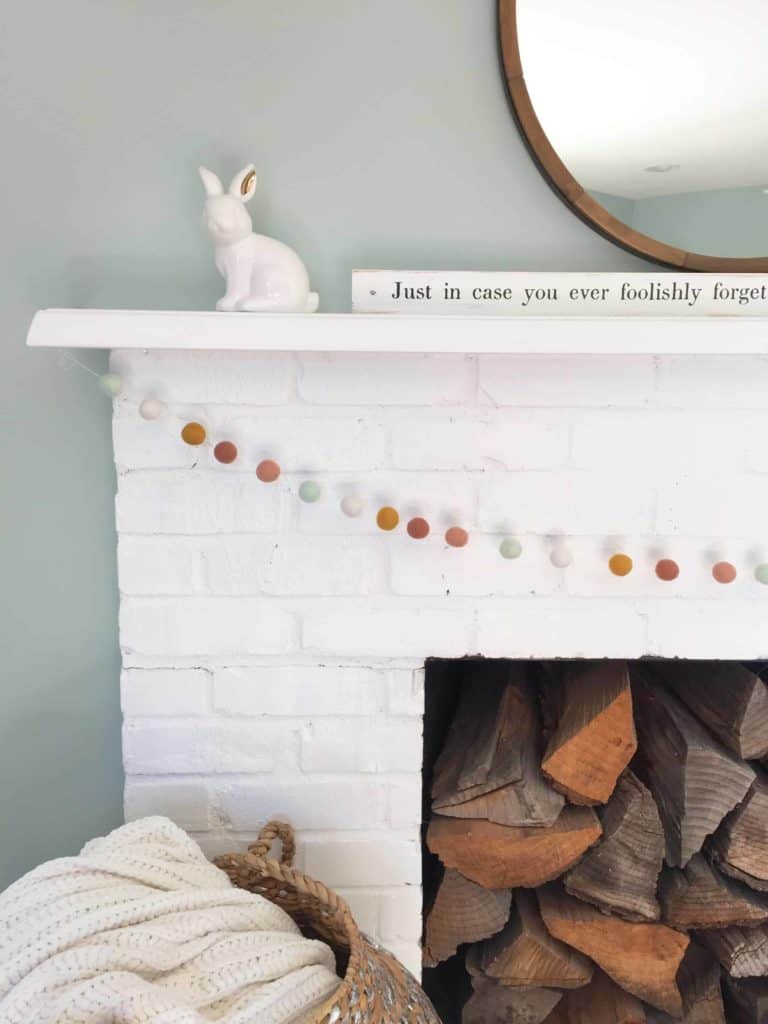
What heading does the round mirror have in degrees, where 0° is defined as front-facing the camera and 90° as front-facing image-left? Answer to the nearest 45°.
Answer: approximately 0°

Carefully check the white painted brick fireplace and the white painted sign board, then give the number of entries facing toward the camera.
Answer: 2

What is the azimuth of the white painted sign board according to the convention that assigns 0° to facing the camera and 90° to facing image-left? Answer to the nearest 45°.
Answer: approximately 0°

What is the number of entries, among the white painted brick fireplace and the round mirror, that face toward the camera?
2
